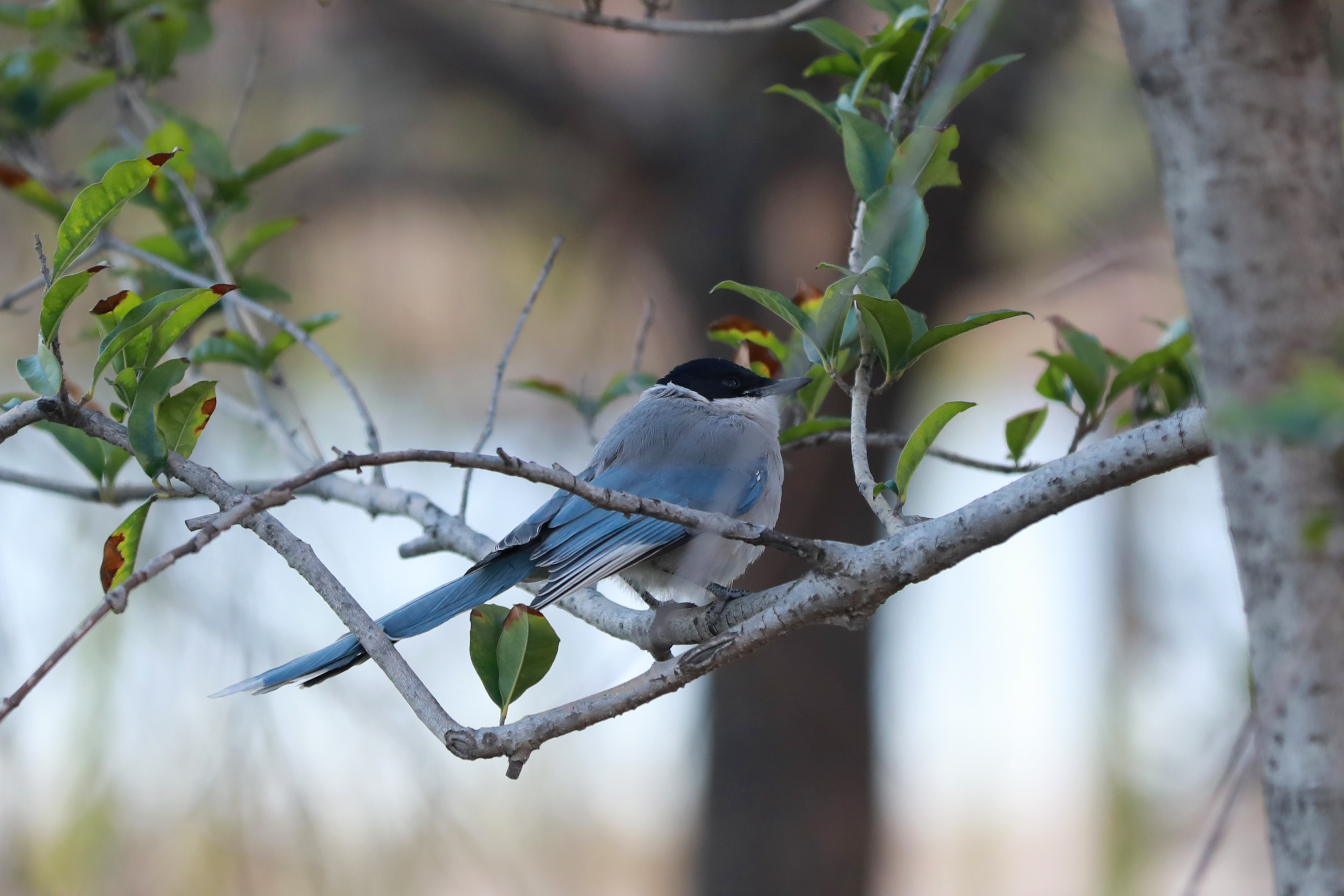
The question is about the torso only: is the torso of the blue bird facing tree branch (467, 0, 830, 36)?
no

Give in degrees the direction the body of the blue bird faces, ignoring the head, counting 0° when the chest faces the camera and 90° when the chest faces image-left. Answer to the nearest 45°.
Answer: approximately 270°

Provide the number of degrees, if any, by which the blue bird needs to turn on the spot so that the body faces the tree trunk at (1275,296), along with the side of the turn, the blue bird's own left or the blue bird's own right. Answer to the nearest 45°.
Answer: approximately 90° to the blue bird's own right

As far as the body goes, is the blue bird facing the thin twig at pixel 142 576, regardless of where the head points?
no
